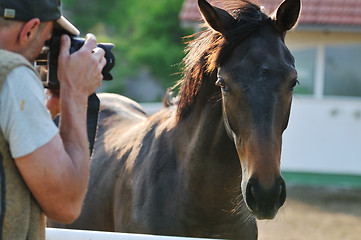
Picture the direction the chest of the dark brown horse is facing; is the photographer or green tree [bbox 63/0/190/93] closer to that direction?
the photographer

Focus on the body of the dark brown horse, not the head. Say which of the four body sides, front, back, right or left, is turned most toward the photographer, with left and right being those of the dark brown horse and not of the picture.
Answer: right

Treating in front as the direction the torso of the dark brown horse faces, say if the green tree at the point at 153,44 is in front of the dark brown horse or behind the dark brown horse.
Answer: behind

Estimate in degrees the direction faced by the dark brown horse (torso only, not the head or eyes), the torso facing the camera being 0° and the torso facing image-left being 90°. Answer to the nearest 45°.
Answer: approximately 315°

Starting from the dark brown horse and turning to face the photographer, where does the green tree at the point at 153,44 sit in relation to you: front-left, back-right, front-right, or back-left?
back-right
